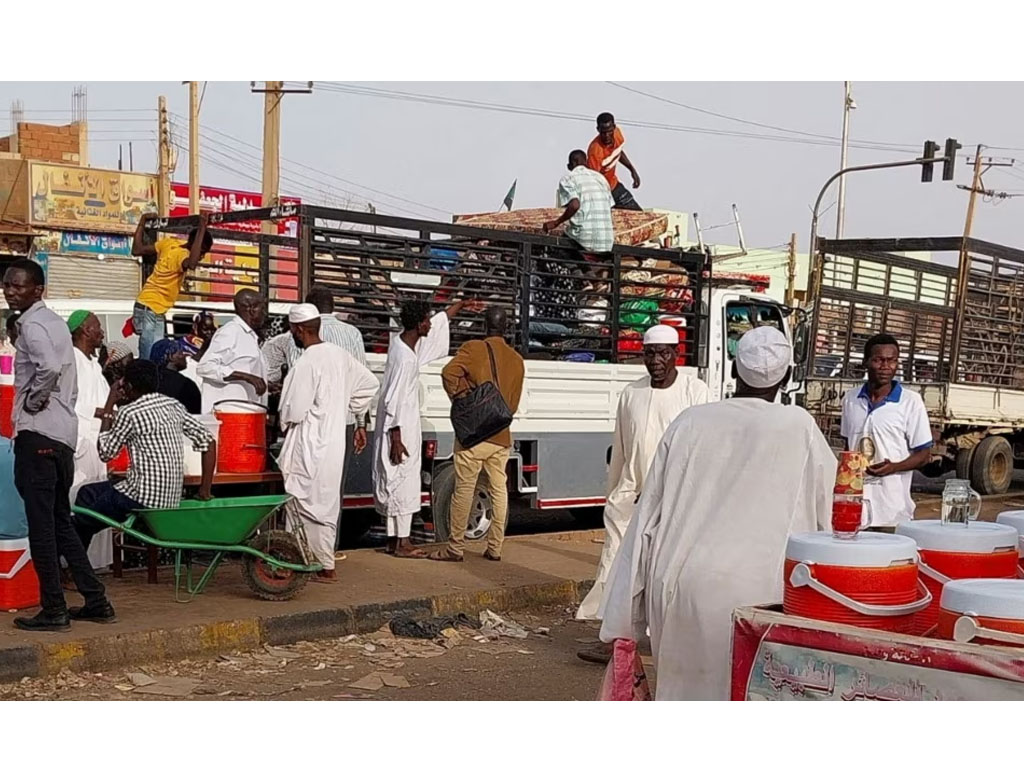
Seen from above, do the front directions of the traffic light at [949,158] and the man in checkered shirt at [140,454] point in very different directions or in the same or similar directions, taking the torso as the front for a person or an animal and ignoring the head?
very different directions

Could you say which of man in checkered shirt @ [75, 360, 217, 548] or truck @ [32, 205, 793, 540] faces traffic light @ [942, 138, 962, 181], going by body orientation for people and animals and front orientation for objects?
the truck

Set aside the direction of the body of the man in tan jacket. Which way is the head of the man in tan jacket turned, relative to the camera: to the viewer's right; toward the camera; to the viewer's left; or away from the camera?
away from the camera

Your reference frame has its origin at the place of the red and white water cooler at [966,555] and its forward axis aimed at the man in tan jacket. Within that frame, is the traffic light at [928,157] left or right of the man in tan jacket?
right

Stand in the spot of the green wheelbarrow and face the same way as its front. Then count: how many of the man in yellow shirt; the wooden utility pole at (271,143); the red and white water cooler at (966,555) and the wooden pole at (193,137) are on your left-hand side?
3

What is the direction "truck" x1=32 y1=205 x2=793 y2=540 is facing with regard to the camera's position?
facing away from the viewer and to the right of the viewer

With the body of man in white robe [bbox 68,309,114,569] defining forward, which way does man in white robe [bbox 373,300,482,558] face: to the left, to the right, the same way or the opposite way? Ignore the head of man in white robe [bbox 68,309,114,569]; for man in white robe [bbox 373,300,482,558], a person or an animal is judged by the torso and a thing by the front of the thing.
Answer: the same way
